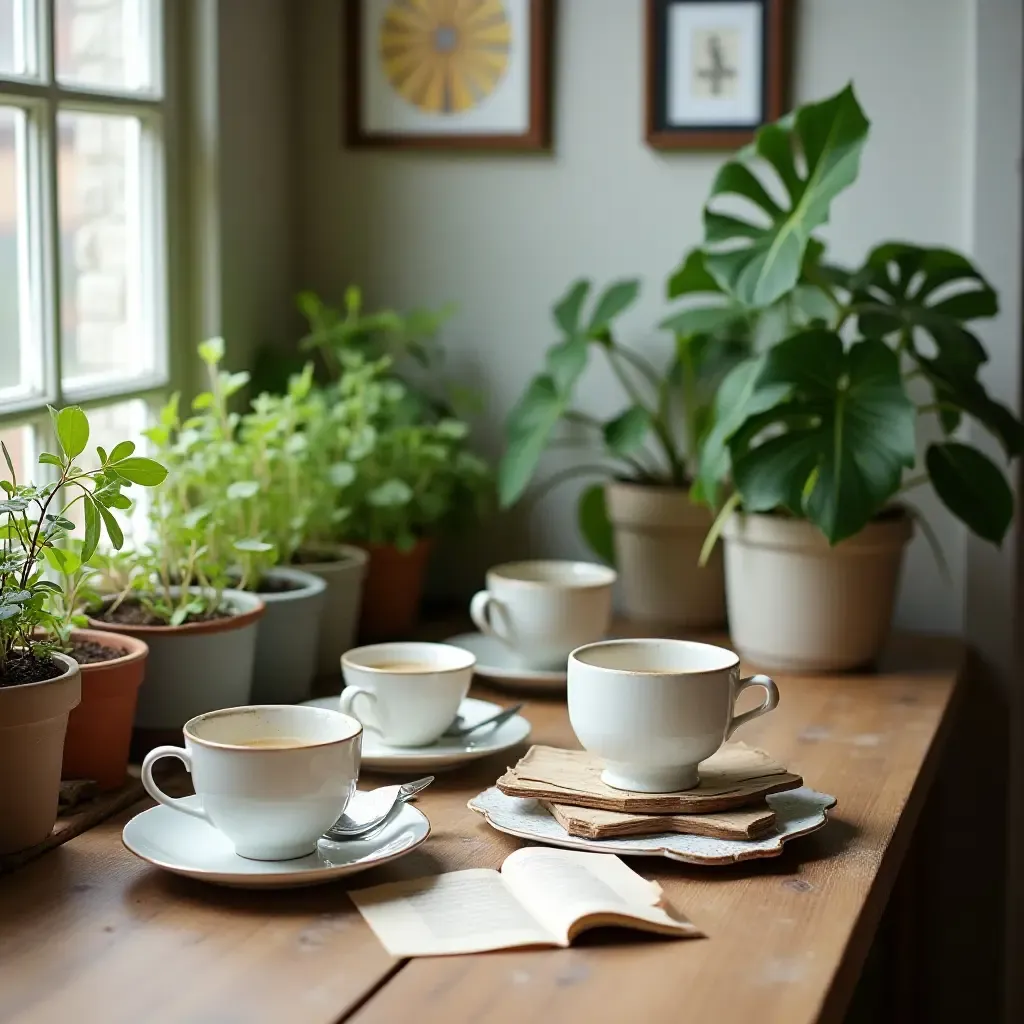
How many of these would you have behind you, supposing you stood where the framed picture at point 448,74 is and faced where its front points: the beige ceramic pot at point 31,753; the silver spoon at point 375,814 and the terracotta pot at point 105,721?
0

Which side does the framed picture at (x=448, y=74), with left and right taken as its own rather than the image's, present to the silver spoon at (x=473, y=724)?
front

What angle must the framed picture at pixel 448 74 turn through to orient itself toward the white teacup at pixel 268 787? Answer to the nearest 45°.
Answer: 0° — it already faces it

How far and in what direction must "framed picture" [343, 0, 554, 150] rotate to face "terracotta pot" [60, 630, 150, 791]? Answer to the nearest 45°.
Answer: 0° — it already faces it

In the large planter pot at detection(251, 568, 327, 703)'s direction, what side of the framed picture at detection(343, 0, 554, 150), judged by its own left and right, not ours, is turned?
front

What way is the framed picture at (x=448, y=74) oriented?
toward the camera

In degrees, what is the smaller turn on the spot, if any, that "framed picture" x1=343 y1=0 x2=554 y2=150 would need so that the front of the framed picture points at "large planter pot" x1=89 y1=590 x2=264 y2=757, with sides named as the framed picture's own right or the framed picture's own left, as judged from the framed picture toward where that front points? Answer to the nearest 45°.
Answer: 0° — it already faces it

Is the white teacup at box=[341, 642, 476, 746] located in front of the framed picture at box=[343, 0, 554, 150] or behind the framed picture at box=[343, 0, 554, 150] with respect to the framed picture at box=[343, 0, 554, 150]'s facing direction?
in front

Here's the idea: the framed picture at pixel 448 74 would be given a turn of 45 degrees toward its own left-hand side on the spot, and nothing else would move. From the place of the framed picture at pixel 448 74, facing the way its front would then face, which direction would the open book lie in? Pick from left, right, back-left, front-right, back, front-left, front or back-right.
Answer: front-right

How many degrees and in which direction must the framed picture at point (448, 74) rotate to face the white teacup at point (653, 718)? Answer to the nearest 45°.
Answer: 0° — it already faces it
